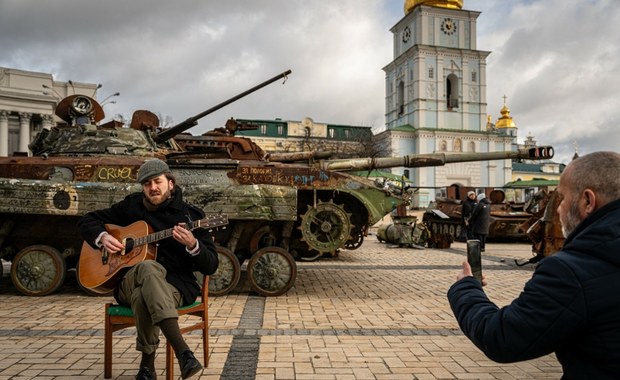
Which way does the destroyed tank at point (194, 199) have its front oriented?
to the viewer's right

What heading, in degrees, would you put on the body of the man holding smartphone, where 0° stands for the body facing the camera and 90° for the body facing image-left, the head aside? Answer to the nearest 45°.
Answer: approximately 135°

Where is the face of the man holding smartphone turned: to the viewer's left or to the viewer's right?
to the viewer's left

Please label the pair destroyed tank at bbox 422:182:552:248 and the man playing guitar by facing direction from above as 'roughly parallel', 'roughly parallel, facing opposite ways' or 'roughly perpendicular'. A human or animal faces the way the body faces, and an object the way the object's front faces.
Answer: roughly perpendicular

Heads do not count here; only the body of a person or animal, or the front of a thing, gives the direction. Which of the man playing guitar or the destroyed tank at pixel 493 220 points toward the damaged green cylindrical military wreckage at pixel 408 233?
the destroyed tank
